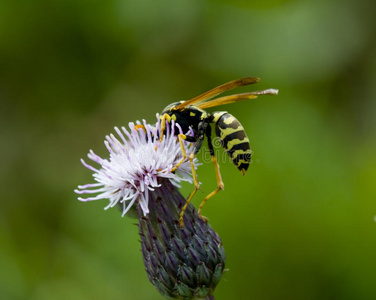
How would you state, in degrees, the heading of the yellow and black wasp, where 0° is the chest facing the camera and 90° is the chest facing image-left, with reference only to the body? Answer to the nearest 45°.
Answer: approximately 90°
